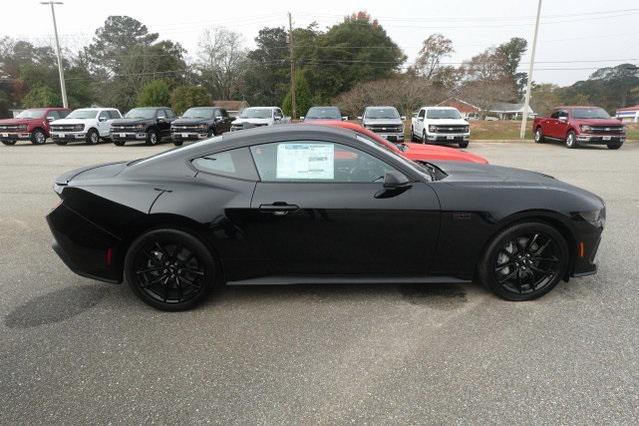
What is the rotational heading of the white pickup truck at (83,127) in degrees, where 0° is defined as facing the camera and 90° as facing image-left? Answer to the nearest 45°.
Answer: approximately 45°

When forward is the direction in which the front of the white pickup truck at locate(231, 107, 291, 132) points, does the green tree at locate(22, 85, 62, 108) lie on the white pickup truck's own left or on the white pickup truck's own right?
on the white pickup truck's own right

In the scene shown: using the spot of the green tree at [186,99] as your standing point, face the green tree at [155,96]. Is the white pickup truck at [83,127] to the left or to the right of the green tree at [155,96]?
left

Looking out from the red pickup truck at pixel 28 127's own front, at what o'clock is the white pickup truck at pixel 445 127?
The white pickup truck is roughly at 9 o'clock from the red pickup truck.

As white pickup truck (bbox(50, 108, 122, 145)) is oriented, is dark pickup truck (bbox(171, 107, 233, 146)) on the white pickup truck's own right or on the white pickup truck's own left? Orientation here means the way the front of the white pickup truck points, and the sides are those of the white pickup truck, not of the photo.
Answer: on the white pickup truck's own left

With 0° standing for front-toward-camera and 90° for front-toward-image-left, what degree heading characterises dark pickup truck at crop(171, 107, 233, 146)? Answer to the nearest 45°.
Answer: approximately 45°

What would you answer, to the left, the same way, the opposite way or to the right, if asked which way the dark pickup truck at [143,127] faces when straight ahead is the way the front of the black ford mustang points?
to the right

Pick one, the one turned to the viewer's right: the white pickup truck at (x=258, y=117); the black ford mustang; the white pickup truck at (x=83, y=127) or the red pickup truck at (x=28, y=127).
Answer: the black ford mustang

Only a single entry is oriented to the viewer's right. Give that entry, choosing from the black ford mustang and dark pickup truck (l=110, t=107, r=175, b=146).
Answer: the black ford mustang

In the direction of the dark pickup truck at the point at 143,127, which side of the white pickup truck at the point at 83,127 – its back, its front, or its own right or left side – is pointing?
left

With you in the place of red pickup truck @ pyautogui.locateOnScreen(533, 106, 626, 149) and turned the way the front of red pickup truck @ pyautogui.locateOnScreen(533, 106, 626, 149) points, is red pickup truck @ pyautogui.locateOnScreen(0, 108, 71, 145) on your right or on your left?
on your right

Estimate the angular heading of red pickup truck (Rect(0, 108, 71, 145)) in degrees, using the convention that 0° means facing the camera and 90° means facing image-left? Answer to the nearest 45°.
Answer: approximately 45°

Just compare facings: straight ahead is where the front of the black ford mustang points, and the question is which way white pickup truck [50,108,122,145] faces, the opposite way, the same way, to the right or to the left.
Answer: to the right

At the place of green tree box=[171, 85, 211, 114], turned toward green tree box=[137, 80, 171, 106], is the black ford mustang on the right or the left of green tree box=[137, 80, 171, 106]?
left

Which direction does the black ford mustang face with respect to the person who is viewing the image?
facing to the right of the viewer
